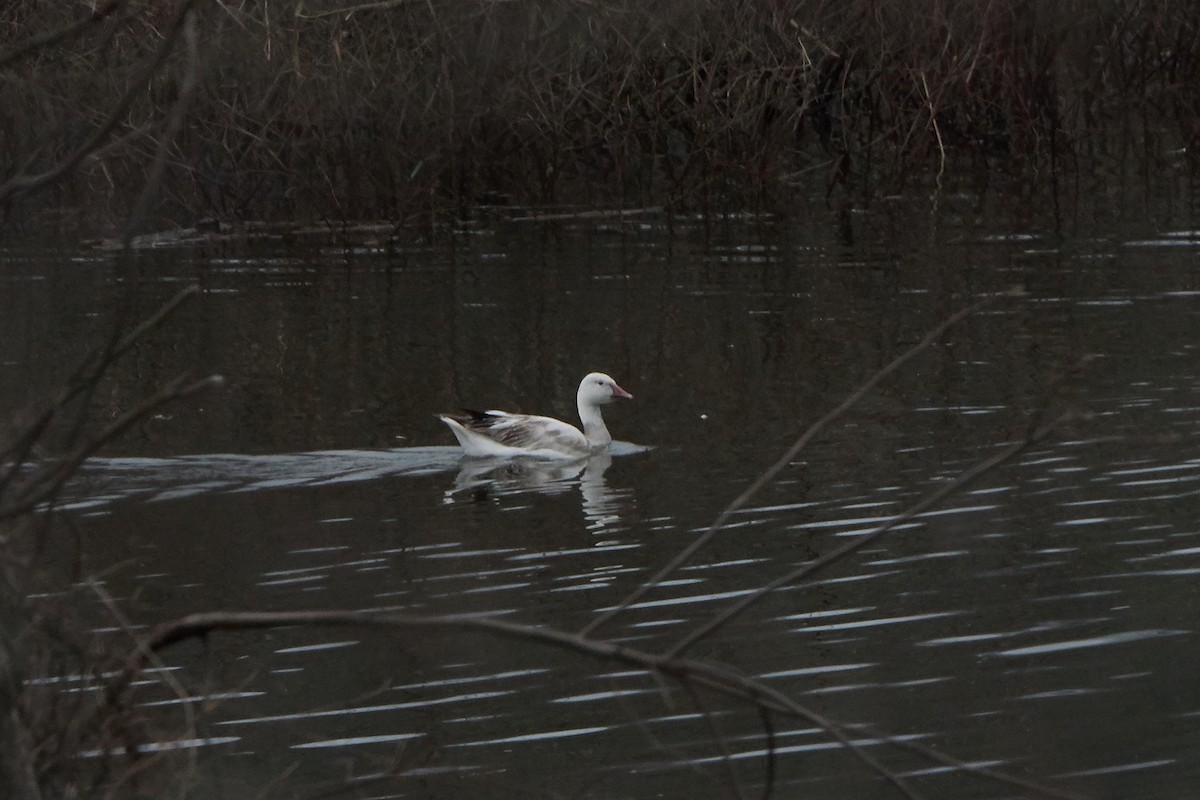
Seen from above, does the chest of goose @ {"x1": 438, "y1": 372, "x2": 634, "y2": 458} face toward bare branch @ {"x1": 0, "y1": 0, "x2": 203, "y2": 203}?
no

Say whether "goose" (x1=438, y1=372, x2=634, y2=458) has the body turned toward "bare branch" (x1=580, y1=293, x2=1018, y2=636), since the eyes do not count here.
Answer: no

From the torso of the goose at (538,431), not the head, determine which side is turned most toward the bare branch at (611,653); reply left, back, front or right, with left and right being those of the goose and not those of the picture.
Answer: right

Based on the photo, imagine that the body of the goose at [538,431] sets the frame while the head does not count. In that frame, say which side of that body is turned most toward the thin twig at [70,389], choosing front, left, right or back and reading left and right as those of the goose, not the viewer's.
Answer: right

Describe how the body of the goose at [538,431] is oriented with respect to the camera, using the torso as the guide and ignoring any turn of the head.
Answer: to the viewer's right
